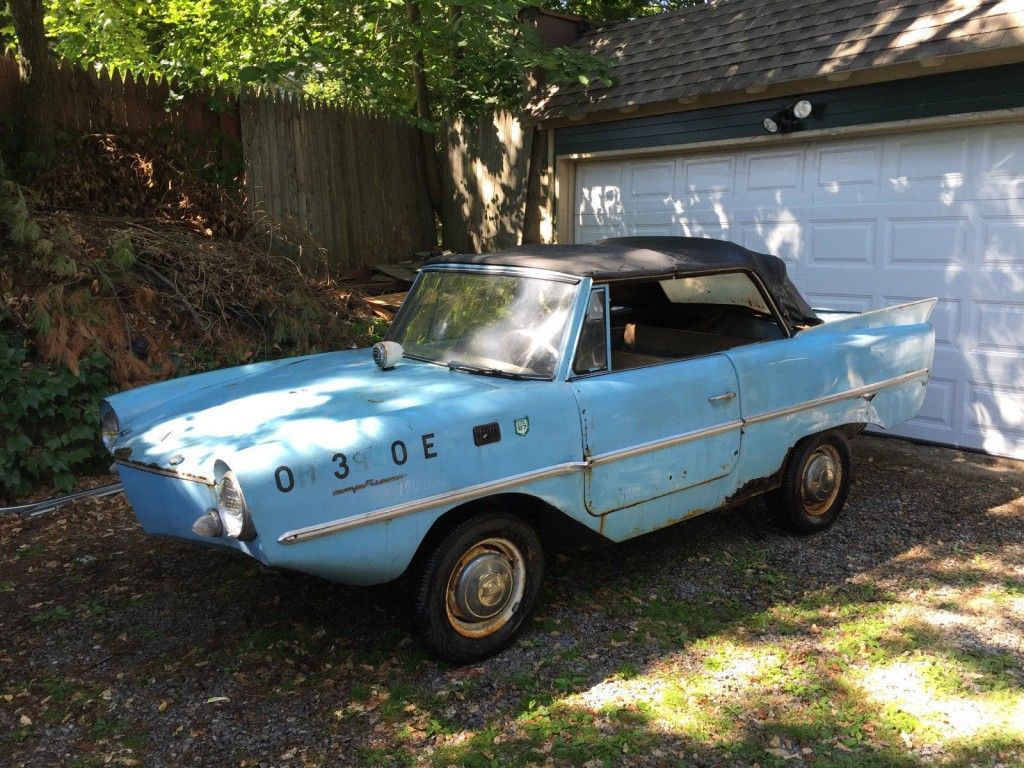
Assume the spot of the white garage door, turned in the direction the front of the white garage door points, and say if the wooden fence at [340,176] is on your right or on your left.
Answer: on your right

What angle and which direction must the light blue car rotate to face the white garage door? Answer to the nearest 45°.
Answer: approximately 180°

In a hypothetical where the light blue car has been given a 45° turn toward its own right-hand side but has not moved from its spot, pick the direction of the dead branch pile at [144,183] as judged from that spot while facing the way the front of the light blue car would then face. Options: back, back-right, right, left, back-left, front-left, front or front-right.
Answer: front-right

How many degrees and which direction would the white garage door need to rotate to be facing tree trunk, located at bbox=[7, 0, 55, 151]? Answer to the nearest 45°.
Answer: approximately 45° to its right

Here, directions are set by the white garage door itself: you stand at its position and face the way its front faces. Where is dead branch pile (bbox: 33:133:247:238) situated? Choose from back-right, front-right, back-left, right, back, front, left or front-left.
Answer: front-right

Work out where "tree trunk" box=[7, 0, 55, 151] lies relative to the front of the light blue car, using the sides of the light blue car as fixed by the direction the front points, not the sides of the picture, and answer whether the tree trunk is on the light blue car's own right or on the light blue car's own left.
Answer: on the light blue car's own right

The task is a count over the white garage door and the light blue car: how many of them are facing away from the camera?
0

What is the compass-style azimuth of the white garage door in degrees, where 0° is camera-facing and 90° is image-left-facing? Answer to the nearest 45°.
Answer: approximately 45°

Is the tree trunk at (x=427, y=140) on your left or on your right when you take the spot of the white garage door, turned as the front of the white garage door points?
on your right

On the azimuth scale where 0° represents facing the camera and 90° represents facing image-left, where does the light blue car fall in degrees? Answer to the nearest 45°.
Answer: approximately 45°
